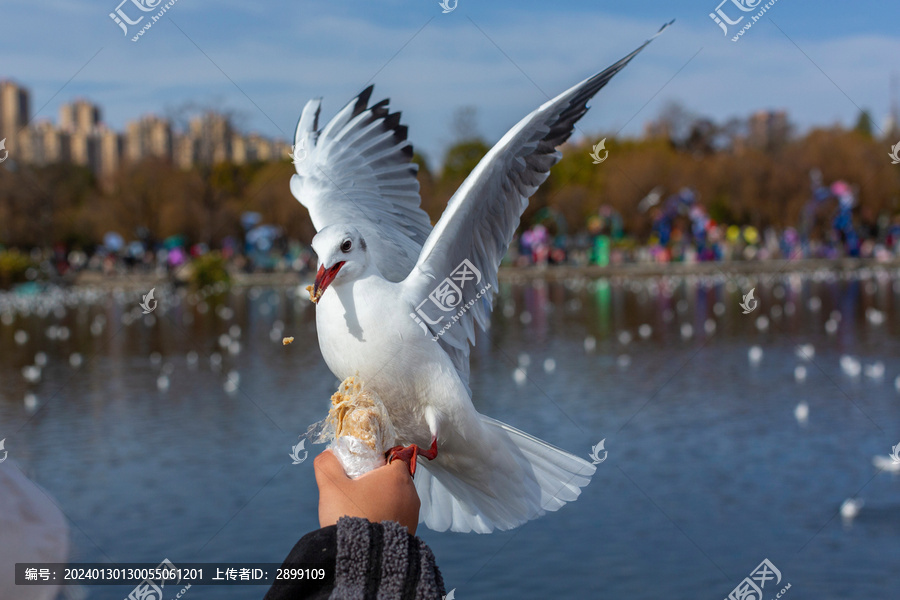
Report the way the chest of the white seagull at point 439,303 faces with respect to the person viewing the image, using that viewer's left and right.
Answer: facing the viewer and to the left of the viewer
